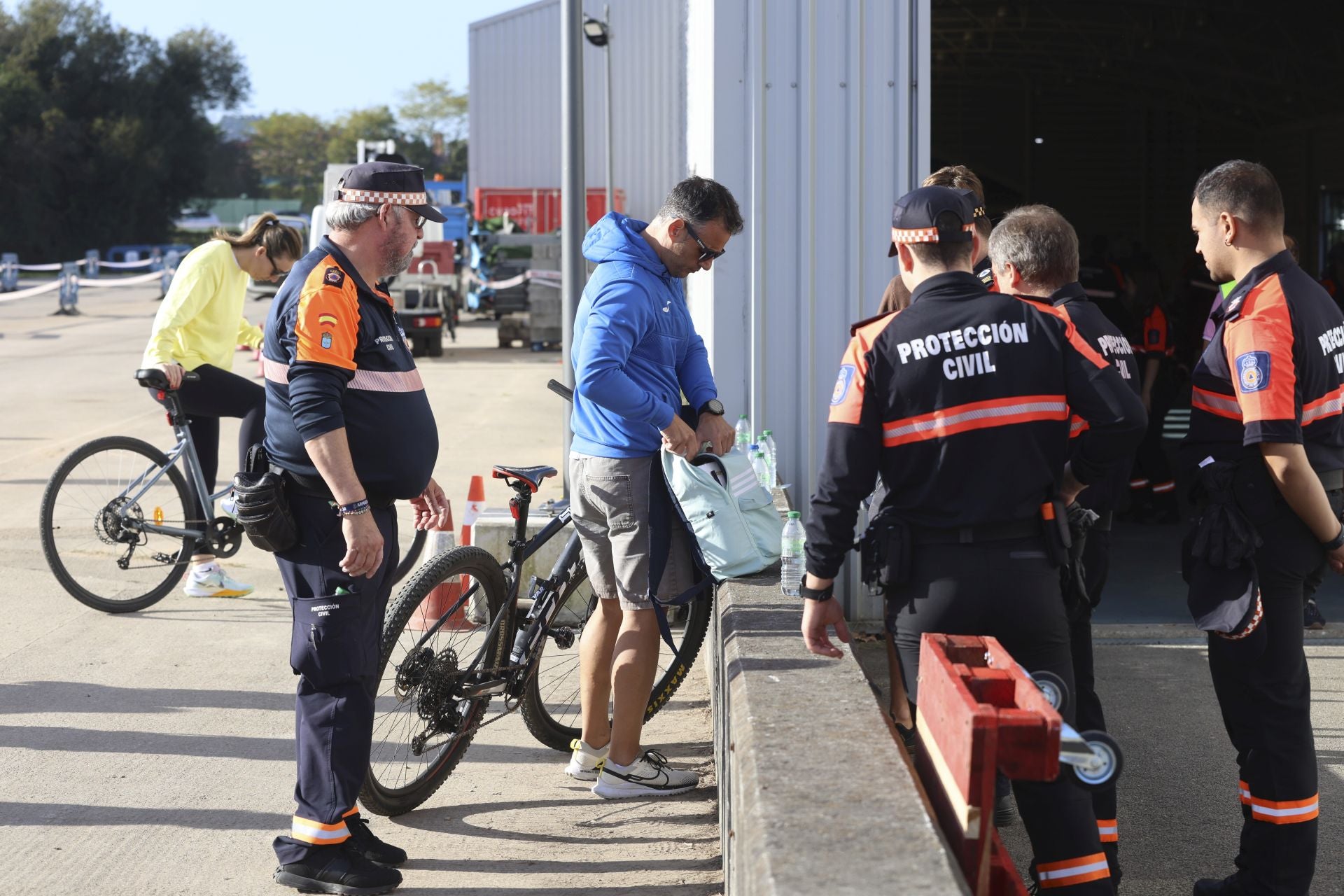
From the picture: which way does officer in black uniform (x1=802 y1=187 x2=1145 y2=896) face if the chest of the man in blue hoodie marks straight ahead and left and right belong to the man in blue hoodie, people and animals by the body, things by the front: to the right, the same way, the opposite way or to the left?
to the left

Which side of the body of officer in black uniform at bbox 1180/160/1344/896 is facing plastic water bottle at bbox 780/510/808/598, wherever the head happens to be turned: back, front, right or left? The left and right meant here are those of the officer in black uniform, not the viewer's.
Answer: front

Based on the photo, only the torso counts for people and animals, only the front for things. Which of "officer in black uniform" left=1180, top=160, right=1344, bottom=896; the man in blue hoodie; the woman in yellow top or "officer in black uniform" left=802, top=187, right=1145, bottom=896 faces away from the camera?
"officer in black uniform" left=802, top=187, right=1145, bottom=896

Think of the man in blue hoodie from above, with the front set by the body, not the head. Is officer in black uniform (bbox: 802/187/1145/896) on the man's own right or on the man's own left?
on the man's own right

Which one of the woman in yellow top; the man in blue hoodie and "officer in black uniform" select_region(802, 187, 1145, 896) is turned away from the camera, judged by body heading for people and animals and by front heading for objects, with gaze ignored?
the officer in black uniform

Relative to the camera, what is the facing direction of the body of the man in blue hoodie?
to the viewer's right

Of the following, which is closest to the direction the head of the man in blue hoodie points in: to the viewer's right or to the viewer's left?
to the viewer's right

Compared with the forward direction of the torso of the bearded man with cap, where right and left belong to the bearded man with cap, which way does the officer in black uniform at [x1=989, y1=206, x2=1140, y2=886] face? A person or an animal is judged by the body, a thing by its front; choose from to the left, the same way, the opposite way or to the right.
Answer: to the left

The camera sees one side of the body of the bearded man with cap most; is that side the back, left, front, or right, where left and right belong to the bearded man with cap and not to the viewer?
right

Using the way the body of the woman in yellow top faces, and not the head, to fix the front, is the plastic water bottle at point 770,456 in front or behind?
in front

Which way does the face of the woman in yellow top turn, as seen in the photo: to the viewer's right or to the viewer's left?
to the viewer's right

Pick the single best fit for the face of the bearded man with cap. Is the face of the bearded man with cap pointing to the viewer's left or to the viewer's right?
to the viewer's right

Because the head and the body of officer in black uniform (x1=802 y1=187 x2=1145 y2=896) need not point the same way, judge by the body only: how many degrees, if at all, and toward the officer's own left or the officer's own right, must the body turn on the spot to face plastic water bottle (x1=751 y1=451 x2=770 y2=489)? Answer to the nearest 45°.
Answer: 0° — they already face it

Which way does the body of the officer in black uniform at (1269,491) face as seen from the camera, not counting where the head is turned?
to the viewer's left

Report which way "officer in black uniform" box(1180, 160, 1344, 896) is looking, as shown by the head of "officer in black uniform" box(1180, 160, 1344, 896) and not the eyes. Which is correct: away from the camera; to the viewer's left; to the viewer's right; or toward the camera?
to the viewer's left

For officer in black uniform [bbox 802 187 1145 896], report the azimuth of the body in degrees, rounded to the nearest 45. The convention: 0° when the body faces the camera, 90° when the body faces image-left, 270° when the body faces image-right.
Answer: approximately 180°

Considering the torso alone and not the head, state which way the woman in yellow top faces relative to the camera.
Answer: to the viewer's right
